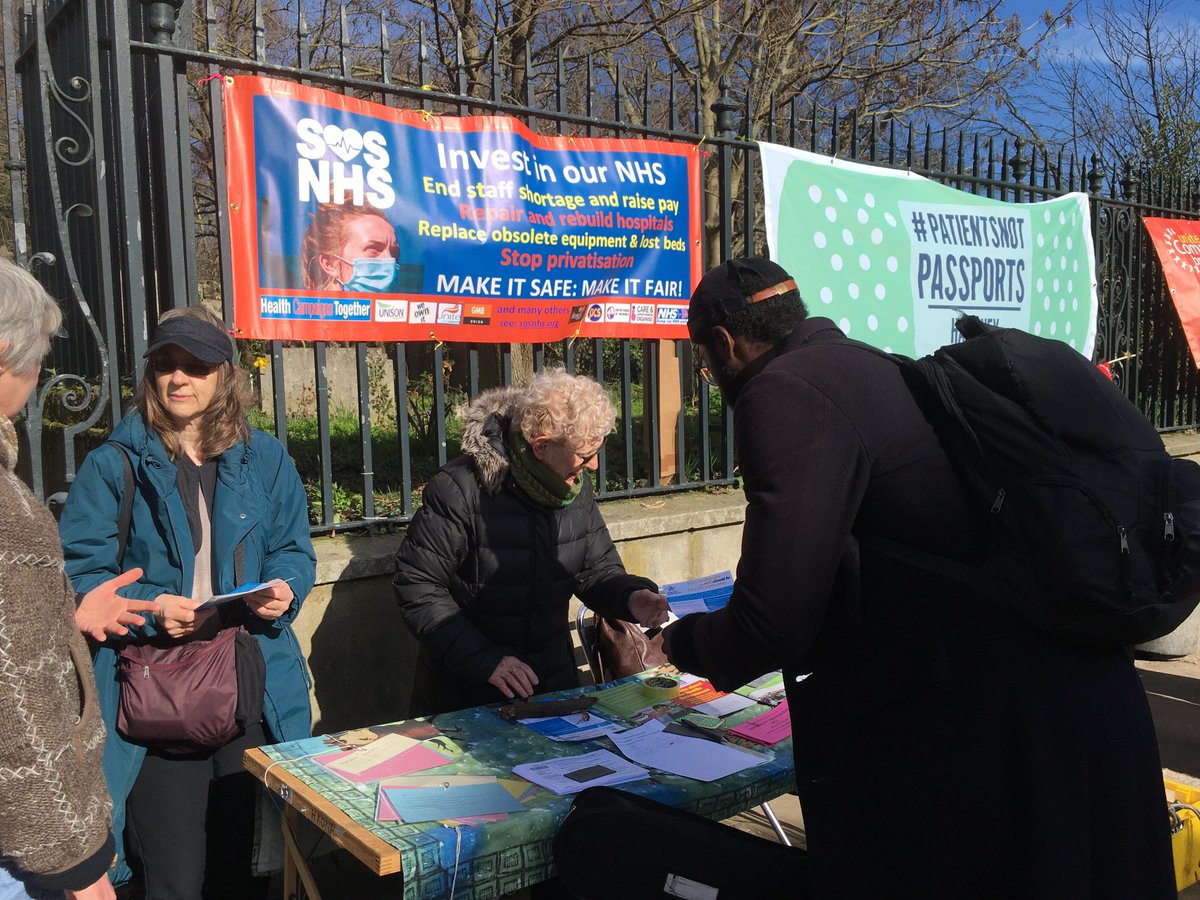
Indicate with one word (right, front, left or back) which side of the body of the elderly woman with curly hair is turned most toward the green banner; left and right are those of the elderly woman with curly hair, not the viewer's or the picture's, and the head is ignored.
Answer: left

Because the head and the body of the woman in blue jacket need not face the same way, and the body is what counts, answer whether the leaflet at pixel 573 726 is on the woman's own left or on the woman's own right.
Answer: on the woman's own left

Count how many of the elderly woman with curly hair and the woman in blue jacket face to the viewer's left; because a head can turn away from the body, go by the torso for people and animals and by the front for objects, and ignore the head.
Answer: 0

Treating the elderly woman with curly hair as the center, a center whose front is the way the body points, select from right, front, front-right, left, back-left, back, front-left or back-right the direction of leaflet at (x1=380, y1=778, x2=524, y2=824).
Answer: front-right

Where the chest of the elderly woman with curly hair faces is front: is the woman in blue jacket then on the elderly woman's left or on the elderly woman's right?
on the elderly woman's right

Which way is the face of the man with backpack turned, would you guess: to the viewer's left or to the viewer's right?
to the viewer's left

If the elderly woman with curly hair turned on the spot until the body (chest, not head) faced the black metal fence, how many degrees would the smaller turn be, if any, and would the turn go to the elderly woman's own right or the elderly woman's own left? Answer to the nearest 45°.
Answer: approximately 180°

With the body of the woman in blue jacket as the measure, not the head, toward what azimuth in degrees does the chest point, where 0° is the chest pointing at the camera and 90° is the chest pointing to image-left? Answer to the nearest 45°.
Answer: approximately 0°

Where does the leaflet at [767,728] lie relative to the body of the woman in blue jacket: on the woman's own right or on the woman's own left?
on the woman's own left
